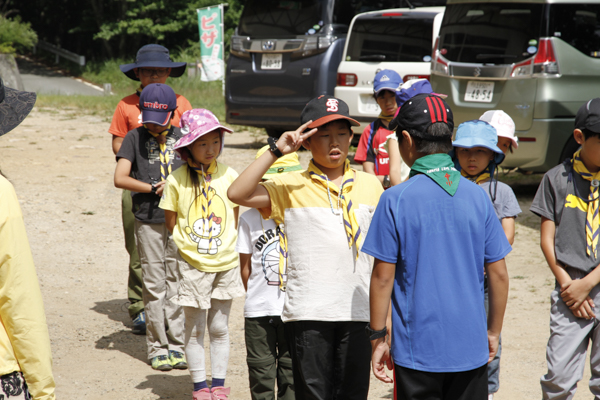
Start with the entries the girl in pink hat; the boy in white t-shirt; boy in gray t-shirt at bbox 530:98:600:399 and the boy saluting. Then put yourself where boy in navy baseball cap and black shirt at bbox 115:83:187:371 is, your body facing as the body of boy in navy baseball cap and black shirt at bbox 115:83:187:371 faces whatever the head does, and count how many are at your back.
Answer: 0

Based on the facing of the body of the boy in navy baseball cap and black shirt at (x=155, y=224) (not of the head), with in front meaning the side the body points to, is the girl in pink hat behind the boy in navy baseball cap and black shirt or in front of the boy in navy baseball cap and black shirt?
in front

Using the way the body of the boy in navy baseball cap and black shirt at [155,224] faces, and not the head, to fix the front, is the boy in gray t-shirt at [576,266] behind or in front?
in front

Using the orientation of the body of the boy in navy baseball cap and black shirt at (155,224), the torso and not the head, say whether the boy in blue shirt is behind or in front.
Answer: in front

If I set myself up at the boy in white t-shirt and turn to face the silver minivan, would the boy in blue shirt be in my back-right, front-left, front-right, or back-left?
back-right

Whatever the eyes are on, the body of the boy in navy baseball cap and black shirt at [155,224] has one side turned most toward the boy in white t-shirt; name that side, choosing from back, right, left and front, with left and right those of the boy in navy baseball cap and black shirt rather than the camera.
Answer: front

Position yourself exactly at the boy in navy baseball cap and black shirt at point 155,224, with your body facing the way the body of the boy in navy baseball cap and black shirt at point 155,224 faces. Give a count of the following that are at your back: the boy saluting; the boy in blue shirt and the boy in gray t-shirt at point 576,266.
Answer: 0

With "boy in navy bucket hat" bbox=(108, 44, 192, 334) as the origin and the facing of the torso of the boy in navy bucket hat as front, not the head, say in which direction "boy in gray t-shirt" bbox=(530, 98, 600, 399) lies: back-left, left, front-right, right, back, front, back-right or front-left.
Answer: front-left

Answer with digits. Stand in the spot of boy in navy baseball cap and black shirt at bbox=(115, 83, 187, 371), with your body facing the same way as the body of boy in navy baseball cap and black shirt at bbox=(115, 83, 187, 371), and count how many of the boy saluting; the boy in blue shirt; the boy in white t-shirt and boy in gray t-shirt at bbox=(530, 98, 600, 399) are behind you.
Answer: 0

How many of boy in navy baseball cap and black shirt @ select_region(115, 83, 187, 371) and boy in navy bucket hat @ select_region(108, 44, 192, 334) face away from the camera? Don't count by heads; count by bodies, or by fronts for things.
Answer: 0

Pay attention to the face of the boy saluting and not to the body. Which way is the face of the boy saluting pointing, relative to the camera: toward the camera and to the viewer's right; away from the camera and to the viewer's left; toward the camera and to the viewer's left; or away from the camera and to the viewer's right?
toward the camera and to the viewer's right

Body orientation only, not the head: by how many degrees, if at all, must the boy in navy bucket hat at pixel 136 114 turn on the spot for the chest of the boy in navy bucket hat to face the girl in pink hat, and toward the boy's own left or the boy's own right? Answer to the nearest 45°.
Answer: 0° — they already face them

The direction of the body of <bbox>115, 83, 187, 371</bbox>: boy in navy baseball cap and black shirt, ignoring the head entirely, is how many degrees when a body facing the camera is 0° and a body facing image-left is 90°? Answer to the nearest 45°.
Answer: approximately 315°

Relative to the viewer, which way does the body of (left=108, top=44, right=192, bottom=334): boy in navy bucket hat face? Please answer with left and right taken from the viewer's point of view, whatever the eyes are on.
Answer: facing the viewer

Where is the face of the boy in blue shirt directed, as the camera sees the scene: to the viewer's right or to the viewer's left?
to the viewer's left

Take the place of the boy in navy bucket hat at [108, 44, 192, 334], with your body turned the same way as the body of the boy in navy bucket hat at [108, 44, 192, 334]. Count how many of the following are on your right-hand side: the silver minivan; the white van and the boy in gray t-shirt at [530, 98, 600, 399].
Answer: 0
